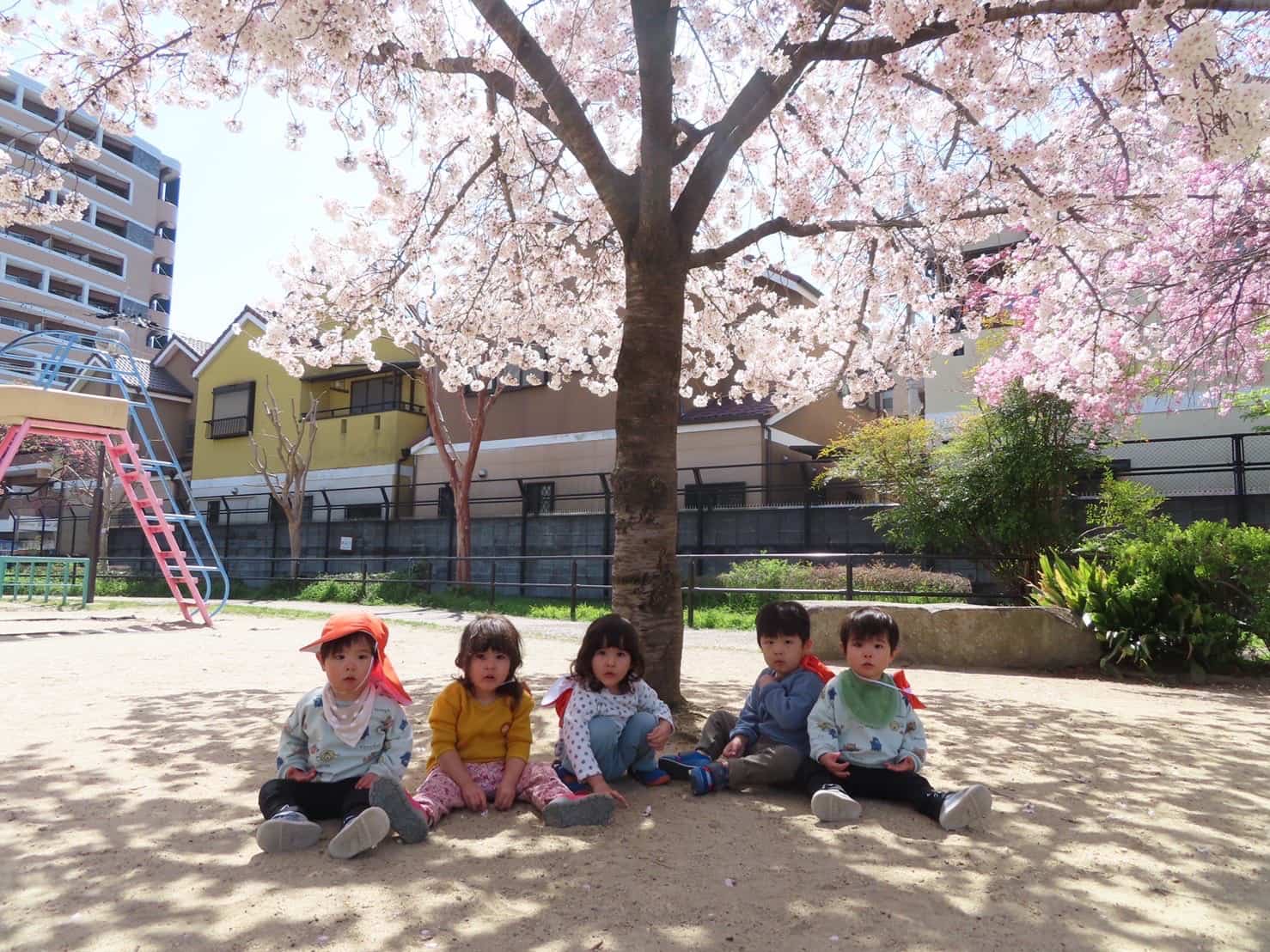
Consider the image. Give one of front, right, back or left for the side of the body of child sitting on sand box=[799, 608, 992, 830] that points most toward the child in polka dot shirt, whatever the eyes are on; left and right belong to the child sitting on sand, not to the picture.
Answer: right

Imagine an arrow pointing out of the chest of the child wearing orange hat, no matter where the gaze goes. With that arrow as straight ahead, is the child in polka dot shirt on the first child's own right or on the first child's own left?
on the first child's own left

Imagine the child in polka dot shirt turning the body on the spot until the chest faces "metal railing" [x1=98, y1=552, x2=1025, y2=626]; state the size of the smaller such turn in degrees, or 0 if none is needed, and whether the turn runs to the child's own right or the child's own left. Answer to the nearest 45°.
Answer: approximately 180°

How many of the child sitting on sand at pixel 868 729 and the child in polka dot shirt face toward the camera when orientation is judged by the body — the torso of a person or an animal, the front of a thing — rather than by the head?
2

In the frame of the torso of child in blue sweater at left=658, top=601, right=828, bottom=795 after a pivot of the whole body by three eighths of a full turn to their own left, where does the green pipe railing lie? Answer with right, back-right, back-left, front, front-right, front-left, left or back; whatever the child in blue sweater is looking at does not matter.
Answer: back-left

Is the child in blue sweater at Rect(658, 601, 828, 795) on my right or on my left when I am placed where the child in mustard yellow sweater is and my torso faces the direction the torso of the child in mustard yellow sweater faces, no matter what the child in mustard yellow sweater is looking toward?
on my left

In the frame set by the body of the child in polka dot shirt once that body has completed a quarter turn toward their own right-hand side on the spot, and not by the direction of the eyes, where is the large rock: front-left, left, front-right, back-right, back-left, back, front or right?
back-right

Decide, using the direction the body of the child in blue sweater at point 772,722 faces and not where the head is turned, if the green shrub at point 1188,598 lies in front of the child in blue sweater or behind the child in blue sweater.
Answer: behind

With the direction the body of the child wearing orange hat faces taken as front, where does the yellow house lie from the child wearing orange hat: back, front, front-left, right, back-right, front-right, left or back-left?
back
